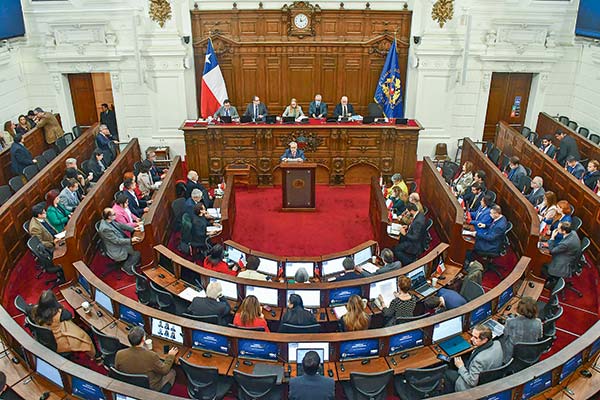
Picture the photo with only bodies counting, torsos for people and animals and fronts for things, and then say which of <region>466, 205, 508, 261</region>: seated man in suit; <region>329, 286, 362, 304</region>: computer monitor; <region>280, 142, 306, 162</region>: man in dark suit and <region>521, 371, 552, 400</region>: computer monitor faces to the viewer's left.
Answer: the seated man in suit

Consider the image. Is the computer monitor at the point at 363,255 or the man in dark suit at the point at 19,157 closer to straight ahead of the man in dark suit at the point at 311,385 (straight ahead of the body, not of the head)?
the computer monitor

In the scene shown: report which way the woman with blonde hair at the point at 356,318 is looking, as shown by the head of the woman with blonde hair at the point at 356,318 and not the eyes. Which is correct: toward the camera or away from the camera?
away from the camera

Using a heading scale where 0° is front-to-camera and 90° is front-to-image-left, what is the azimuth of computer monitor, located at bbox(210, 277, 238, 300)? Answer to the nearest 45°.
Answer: approximately 45°

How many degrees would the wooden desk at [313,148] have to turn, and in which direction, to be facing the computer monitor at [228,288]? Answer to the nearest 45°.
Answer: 0° — it already faces it

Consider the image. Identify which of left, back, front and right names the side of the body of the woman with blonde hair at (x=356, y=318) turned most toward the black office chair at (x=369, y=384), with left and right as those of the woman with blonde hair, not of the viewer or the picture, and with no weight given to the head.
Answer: back

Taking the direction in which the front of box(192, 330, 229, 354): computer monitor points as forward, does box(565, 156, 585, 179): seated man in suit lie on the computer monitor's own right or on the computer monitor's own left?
on the computer monitor's own left

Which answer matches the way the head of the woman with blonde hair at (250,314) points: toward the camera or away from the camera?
away from the camera

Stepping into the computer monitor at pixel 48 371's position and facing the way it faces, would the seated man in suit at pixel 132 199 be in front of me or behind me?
behind

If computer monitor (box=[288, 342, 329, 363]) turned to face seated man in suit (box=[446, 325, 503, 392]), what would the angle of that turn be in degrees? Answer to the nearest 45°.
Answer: approximately 90° to its left

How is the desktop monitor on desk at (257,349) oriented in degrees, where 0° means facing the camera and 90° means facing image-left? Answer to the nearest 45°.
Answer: approximately 0°

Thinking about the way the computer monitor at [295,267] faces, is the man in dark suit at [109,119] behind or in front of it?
behind

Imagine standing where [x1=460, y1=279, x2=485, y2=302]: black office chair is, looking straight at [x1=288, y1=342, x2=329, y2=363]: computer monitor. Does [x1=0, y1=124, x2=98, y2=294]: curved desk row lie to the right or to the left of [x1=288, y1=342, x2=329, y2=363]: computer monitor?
right

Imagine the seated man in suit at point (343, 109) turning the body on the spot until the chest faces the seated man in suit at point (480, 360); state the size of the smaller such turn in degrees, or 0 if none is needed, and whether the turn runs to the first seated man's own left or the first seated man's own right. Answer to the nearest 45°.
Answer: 0° — they already face them

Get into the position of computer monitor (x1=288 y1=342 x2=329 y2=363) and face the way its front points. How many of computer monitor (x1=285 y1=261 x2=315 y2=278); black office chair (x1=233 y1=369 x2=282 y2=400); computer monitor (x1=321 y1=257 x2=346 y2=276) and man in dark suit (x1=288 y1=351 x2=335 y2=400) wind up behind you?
2
